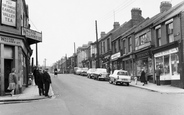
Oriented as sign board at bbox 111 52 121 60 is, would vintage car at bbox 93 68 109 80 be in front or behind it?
in front

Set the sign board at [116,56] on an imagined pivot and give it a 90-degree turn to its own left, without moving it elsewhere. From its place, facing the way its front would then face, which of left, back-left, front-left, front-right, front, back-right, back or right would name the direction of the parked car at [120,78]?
front-right

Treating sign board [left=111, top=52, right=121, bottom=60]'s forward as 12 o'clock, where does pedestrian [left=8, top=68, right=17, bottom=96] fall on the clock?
The pedestrian is roughly at 11 o'clock from the sign board.

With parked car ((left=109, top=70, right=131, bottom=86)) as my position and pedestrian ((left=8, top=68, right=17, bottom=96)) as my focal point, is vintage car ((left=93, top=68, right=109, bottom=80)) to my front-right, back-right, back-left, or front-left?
back-right

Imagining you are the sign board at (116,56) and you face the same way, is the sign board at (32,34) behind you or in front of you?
in front

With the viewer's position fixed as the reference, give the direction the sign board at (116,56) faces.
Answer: facing the viewer and to the left of the viewer
